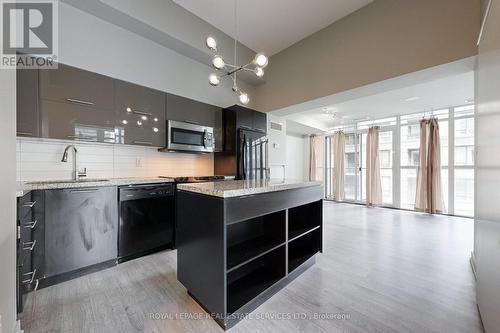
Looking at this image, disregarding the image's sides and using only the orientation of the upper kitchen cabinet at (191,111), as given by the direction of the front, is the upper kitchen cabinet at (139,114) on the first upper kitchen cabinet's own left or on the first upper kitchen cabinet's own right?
on the first upper kitchen cabinet's own right

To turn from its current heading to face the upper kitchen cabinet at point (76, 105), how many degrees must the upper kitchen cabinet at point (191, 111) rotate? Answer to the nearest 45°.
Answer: approximately 90° to its right

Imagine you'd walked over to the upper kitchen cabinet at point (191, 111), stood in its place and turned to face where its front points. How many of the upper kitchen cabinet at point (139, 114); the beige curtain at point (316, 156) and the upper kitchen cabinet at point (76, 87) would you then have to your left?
1

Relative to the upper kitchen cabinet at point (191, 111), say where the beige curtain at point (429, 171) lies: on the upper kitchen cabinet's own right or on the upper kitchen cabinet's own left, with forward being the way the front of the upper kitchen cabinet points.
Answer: on the upper kitchen cabinet's own left

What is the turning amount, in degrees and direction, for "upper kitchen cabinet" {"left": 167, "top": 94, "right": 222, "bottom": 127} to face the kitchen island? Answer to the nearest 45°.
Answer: approximately 45° to its right

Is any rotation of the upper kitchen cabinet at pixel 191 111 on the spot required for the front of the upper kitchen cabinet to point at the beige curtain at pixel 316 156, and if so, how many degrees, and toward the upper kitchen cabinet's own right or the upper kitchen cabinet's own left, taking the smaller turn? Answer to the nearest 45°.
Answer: approximately 90° to the upper kitchen cabinet's own left

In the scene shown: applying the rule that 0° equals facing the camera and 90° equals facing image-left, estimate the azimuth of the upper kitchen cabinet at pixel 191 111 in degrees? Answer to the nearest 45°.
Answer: approximately 315°

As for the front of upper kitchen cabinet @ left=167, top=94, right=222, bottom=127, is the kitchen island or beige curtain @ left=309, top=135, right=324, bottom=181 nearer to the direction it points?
the kitchen island
